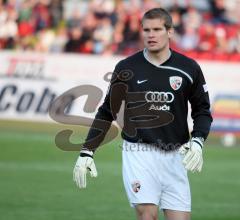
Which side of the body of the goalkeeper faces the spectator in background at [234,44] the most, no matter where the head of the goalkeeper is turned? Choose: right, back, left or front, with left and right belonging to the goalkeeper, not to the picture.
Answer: back

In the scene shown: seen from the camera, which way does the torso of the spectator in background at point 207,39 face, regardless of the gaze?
toward the camera

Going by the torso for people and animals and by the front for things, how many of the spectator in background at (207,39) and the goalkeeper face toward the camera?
2

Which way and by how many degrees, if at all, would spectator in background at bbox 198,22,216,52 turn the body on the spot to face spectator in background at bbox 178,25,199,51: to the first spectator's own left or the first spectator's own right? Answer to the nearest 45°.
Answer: approximately 90° to the first spectator's own right

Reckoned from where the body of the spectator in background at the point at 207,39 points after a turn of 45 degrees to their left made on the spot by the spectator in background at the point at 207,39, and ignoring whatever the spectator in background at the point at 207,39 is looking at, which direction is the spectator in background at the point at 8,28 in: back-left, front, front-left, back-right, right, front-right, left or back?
back-right

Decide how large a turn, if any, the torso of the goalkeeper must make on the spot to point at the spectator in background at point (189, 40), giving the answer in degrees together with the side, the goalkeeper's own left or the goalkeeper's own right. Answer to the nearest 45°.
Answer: approximately 180°

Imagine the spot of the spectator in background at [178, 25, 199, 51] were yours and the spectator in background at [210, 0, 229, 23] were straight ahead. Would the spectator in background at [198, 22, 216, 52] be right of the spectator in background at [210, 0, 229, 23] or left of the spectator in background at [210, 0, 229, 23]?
right

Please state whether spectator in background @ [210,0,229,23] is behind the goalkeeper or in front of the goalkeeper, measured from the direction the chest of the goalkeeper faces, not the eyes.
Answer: behind

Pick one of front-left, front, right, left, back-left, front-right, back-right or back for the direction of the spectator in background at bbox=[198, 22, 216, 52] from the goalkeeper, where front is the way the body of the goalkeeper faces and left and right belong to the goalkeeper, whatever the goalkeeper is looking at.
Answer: back
